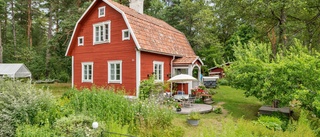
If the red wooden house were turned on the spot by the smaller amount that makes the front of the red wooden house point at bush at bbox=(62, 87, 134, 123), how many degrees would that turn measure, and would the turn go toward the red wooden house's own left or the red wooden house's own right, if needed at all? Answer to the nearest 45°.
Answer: approximately 45° to the red wooden house's own right

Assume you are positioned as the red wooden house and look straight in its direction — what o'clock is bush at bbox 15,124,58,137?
The bush is roughly at 2 o'clock from the red wooden house.

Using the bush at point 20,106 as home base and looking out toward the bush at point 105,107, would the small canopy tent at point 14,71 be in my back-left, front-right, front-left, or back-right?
back-left

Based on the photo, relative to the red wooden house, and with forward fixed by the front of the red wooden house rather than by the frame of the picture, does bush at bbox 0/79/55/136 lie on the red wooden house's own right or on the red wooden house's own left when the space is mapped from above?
on the red wooden house's own right

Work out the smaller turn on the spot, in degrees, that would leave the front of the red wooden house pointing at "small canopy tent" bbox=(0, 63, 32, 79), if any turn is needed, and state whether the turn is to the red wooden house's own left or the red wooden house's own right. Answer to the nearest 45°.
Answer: approximately 180°

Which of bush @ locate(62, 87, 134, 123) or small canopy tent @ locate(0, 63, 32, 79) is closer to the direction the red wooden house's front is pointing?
the bush

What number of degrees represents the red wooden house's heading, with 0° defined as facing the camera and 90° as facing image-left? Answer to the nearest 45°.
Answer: approximately 315°
